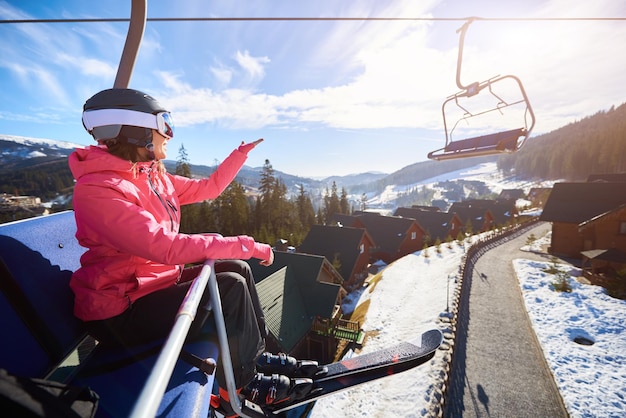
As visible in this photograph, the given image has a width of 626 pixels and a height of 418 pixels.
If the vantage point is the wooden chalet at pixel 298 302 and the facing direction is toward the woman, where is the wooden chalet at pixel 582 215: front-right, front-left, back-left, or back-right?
back-left

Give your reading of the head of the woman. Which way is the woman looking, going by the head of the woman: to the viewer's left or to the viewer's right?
to the viewer's right

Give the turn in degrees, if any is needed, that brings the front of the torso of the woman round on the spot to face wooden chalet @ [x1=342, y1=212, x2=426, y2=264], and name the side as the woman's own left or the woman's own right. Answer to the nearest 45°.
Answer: approximately 45° to the woman's own left

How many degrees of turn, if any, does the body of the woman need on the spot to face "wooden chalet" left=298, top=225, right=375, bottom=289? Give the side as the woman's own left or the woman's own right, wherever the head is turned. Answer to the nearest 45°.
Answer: approximately 45° to the woman's own left

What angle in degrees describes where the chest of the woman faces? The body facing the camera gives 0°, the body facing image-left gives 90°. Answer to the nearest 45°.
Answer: approximately 270°
